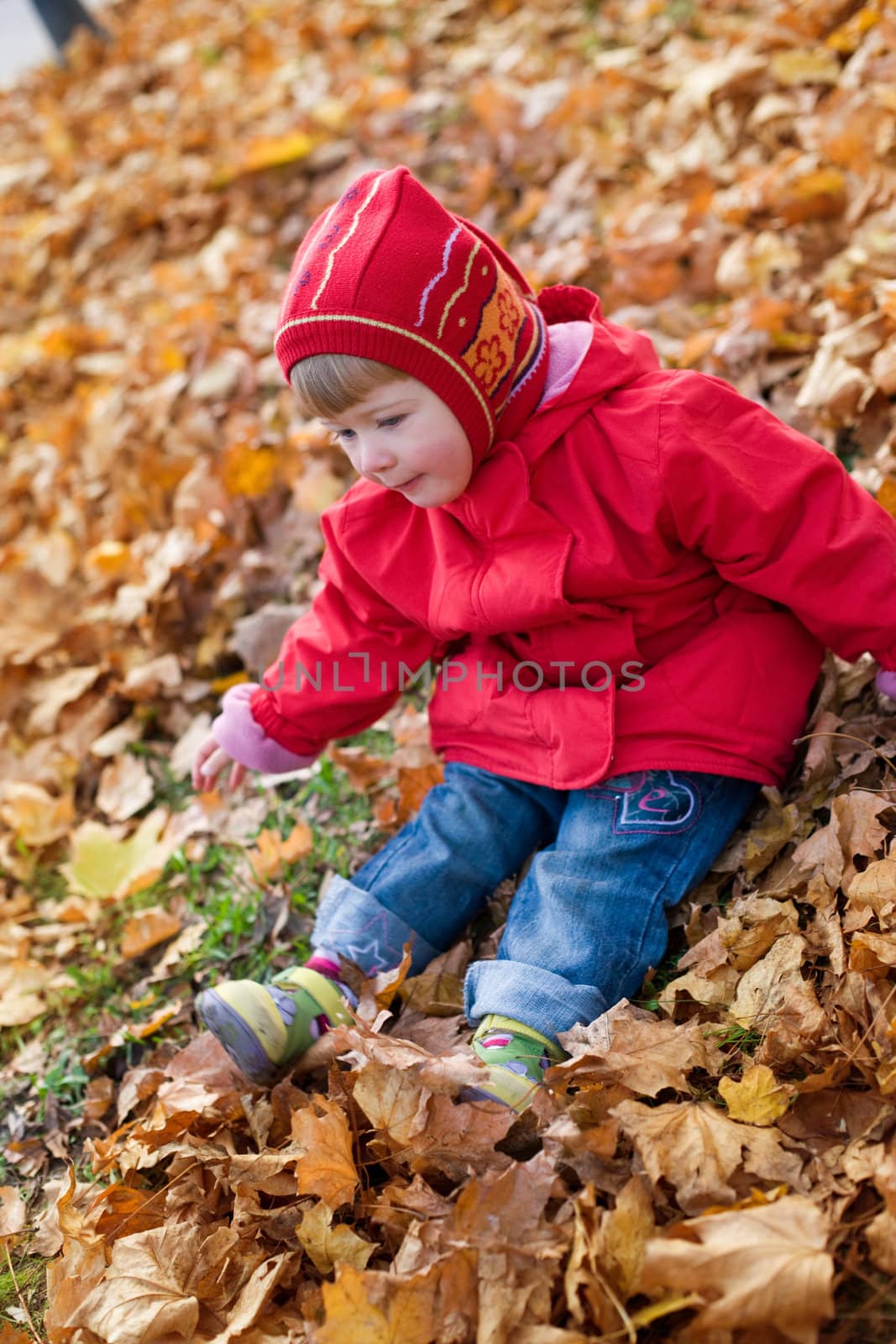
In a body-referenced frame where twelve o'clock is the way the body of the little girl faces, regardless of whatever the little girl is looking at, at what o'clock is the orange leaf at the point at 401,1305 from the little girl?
The orange leaf is roughly at 11 o'clock from the little girl.

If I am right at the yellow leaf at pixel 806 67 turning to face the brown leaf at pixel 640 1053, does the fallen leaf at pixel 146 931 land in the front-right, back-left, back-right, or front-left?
front-right

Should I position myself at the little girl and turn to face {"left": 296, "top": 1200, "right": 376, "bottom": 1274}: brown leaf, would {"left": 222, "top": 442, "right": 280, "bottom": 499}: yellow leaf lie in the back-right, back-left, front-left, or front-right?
back-right

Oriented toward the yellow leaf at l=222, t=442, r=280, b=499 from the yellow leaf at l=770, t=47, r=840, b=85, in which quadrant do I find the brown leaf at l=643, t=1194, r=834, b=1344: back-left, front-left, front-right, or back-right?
front-left

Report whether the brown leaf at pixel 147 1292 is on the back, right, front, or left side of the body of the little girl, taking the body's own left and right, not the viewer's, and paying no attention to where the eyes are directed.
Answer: front

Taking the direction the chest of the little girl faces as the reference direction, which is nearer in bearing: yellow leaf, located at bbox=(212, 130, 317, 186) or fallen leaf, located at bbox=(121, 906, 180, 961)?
the fallen leaf

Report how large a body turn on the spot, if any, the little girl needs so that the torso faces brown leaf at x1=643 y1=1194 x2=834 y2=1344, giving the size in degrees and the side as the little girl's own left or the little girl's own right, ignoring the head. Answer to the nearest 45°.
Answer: approximately 45° to the little girl's own left

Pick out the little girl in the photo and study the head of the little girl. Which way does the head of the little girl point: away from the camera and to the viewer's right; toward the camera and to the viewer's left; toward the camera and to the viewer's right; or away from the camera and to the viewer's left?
toward the camera and to the viewer's left

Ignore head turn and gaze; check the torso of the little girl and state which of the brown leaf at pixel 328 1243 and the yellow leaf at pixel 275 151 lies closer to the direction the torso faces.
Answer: the brown leaf

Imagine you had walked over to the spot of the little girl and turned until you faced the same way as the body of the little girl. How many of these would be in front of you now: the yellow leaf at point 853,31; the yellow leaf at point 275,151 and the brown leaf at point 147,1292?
1
